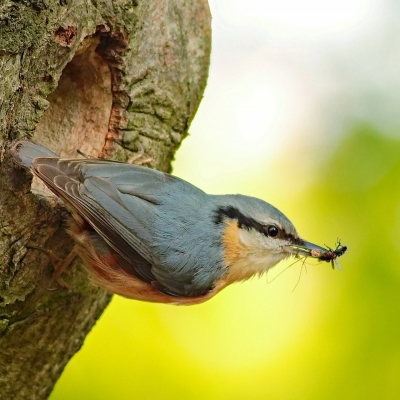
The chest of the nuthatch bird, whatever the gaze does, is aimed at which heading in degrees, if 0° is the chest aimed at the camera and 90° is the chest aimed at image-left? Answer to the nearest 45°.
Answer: approximately 270°
